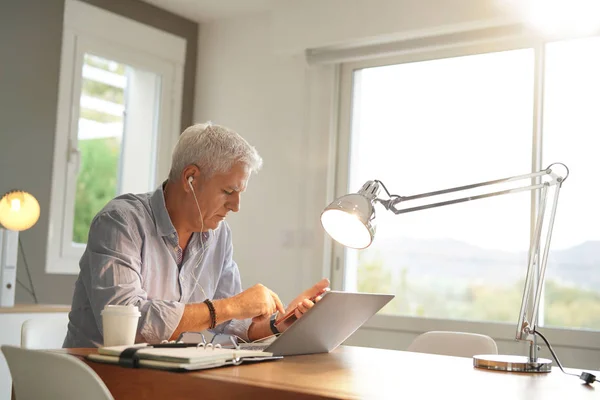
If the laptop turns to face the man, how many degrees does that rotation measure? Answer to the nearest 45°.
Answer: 0° — it already faces them

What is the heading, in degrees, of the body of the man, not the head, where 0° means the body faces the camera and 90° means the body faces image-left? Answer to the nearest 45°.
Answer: approximately 315°

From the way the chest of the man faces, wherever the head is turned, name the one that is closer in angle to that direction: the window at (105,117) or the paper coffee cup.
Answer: the paper coffee cup

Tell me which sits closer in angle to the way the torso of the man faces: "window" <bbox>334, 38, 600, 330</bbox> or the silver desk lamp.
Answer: the silver desk lamp

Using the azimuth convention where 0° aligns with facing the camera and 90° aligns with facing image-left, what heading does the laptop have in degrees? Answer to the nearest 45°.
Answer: approximately 135°

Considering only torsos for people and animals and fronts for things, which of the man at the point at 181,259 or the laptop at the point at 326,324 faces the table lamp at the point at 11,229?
the laptop

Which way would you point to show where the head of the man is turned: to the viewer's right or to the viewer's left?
to the viewer's right

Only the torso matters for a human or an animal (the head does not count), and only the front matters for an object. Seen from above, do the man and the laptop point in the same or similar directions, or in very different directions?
very different directions

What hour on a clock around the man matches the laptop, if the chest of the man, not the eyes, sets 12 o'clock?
The laptop is roughly at 12 o'clock from the man.
